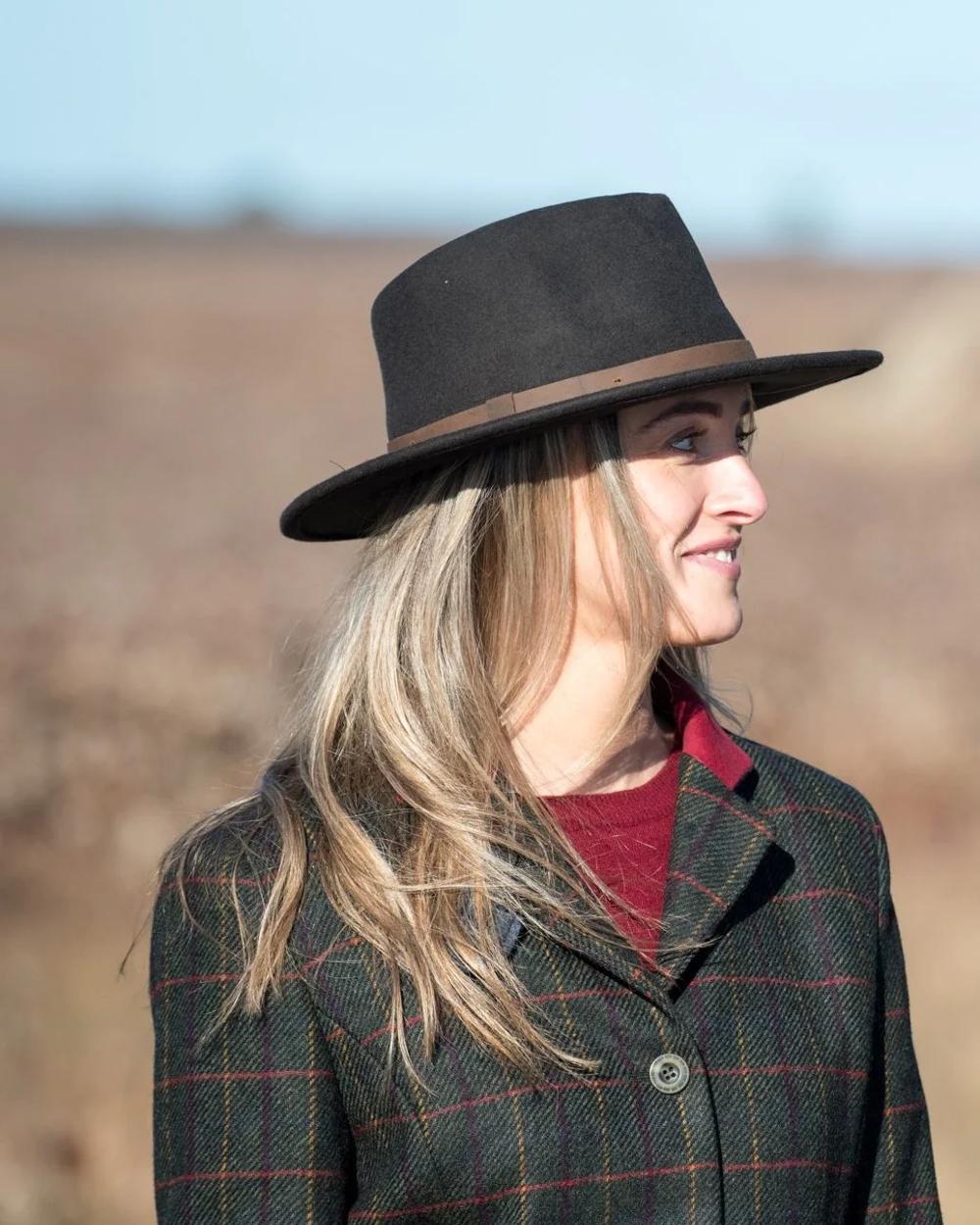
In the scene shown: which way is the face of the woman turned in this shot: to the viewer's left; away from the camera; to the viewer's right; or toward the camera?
to the viewer's right
